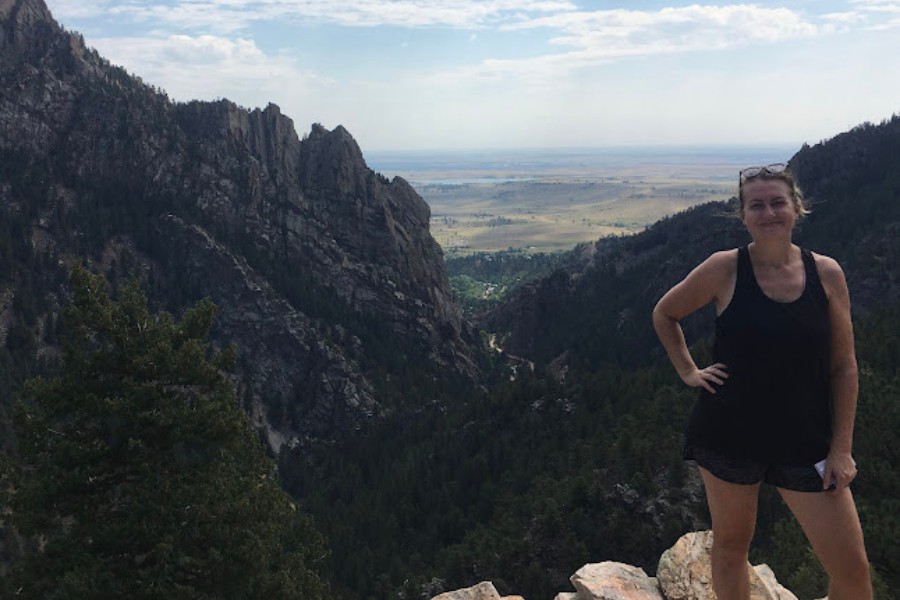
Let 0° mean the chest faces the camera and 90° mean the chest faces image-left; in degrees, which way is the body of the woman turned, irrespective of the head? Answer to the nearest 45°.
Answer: approximately 0°

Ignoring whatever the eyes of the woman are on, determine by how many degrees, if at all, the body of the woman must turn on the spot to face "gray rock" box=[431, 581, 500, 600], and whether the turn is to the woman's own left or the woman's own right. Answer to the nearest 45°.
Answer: approximately 135° to the woman's own right
